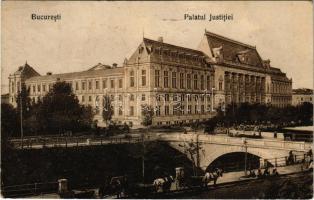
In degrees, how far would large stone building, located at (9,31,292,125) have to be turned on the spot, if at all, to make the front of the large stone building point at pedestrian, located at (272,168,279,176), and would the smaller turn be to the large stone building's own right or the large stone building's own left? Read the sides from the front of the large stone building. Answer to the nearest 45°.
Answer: approximately 45° to the large stone building's own left

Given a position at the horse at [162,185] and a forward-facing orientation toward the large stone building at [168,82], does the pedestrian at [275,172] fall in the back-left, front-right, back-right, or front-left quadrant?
front-right

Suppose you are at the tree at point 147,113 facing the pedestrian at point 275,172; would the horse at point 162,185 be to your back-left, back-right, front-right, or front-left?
front-right
